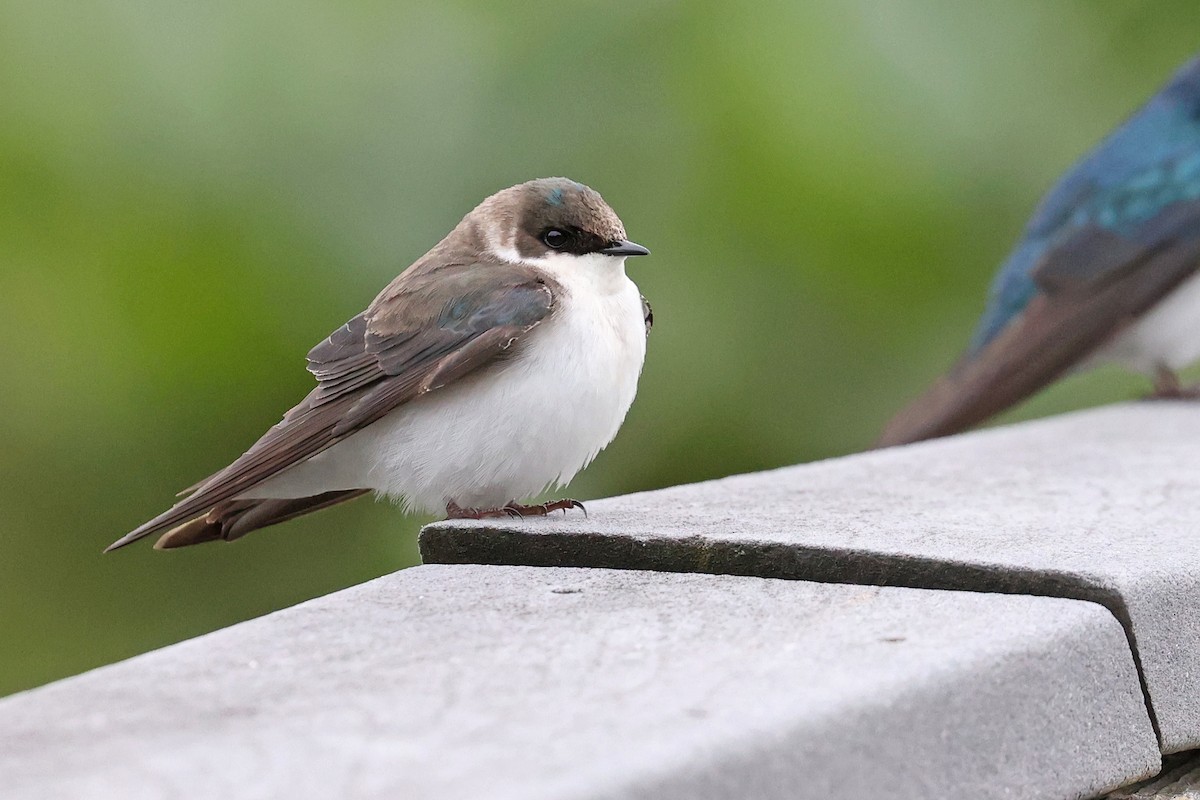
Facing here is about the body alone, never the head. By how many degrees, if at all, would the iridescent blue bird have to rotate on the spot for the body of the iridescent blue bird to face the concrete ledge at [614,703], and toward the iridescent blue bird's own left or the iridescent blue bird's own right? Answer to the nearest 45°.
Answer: approximately 90° to the iridescent blue bird's own right

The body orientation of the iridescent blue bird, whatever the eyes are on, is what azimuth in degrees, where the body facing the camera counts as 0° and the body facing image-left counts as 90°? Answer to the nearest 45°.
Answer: approximately 270°

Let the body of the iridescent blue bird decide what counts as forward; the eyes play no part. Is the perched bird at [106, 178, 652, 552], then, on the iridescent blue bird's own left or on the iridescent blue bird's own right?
on the iridescent blue bird's own right
